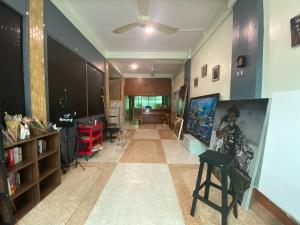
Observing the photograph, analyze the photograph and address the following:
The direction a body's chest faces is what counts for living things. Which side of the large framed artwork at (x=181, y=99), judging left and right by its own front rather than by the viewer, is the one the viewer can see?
left

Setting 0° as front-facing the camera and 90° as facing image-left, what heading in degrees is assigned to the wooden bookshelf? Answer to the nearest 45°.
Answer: approximately 315°

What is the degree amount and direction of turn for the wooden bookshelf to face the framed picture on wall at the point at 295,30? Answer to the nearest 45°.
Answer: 0° — it already faces it

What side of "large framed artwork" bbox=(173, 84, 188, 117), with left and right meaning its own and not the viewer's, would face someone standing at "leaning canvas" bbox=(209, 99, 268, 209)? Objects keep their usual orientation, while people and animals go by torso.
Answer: left

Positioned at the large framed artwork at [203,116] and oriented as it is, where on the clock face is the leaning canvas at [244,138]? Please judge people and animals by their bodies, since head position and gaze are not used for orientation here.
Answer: The leaning canvas is roughly at 10 o'clock from the large framed artwork.

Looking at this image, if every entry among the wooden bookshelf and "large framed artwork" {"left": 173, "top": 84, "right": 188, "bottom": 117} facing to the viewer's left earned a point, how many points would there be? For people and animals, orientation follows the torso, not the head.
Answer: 1

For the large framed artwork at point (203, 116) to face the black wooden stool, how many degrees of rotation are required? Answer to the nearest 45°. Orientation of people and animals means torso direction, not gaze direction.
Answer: approximately 45° to its left

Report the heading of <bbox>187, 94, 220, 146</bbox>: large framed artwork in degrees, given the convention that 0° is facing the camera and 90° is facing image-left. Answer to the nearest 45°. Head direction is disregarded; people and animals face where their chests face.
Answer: approximately 45°

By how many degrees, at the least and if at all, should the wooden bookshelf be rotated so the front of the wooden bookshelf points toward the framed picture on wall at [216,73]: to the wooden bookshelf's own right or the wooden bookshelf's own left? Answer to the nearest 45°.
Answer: approximately 45° to the wooden bookshelf's own left

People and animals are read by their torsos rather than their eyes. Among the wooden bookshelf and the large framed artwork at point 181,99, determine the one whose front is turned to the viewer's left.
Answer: the large framed artwork

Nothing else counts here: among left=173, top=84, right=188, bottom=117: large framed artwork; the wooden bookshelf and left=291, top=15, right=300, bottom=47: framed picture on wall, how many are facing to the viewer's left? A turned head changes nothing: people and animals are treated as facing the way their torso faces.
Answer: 2

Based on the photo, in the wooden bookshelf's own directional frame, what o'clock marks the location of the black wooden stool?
The black wooden stool is roughly at 12 o'clock from the wooden bookshelf.

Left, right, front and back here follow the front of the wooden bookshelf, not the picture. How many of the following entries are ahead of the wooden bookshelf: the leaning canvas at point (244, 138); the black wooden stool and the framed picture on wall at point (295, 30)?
3

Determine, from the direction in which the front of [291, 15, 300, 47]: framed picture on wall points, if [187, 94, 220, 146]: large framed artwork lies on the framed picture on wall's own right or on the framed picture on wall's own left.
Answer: on the framed picture on wall's own right

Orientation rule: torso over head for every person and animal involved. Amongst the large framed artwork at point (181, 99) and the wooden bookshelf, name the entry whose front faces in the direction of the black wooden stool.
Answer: the wooden bookshelf
